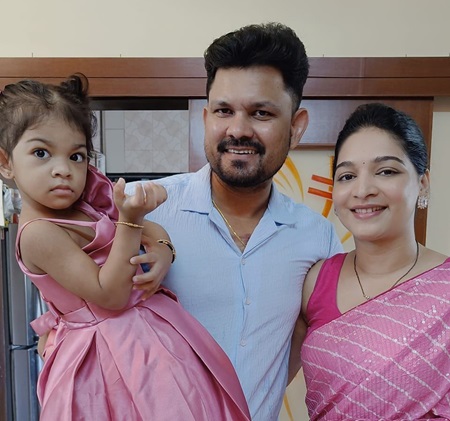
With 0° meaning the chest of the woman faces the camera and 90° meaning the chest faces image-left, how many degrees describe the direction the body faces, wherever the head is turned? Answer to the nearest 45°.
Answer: approximately 45°

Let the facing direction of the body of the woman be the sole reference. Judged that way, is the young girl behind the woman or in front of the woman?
in front

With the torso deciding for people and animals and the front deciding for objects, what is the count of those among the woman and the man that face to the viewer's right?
0

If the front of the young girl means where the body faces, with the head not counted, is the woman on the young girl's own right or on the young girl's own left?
on the young girl's own left
